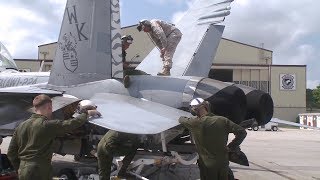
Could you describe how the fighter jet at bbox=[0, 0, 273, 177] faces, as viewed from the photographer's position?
facing away from the viewer and to the left of the viewer

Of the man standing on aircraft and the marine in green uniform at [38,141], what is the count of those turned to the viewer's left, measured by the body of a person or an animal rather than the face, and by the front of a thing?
1

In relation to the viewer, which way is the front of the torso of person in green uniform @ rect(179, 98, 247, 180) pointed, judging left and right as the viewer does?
facing away from the viewer

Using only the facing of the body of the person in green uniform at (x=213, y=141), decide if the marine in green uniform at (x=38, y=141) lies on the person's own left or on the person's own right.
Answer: on the person's own left

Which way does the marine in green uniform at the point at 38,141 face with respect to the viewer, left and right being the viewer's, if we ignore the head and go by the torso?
facing away from the viewer and to the right of the viewer

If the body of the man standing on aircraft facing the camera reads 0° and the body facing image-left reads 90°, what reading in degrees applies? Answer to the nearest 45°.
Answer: approximately 90°

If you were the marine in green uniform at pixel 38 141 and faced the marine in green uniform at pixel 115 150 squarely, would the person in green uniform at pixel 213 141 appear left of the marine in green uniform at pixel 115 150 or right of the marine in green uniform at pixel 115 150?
right

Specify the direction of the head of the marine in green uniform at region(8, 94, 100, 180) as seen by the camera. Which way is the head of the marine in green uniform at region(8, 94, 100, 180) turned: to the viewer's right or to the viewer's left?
to the viewer's right
